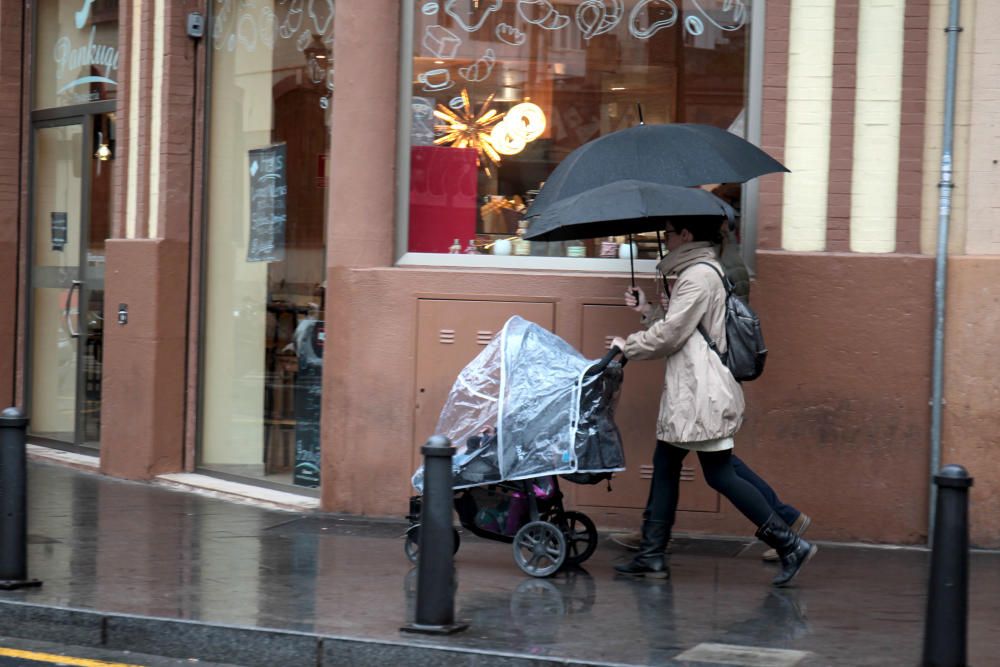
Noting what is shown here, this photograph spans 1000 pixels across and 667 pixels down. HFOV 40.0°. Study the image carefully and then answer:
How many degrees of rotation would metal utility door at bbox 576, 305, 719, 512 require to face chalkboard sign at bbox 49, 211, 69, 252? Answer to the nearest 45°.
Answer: approximately 135° to its right

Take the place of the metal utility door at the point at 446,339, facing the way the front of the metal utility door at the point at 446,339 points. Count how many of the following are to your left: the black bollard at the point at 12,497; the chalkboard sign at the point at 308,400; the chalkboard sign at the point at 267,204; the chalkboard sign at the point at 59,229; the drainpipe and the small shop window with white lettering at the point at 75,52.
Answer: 1

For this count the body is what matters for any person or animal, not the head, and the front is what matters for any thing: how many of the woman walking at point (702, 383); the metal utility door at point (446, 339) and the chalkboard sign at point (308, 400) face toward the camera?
2

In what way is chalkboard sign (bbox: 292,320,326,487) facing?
toward the camera

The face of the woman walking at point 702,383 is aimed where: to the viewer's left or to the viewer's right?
to the viewer's left

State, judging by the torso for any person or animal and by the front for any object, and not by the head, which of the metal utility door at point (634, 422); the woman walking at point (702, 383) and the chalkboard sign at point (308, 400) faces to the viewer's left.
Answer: the woman walking

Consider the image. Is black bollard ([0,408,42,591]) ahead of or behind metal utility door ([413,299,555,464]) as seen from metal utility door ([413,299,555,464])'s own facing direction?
ahead

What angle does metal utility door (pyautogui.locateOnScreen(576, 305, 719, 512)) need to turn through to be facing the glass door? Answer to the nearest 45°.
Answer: approximately 135° to its right

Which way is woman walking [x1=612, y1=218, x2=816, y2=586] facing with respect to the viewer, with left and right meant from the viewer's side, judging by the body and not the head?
facing to the left of the viewer

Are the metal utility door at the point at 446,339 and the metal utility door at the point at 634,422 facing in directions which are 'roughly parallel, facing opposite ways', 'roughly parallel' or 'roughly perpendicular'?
roughly parallel

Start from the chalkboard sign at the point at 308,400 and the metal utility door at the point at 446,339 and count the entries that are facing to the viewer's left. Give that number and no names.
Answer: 0

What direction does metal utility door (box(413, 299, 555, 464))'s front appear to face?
toward the camera

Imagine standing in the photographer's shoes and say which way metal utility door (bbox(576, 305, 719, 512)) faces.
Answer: facing the viewer

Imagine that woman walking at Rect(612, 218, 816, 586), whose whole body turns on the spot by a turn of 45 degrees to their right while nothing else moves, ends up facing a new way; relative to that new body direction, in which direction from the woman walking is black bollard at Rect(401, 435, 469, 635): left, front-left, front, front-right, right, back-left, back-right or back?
left

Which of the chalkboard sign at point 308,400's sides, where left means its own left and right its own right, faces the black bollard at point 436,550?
front
